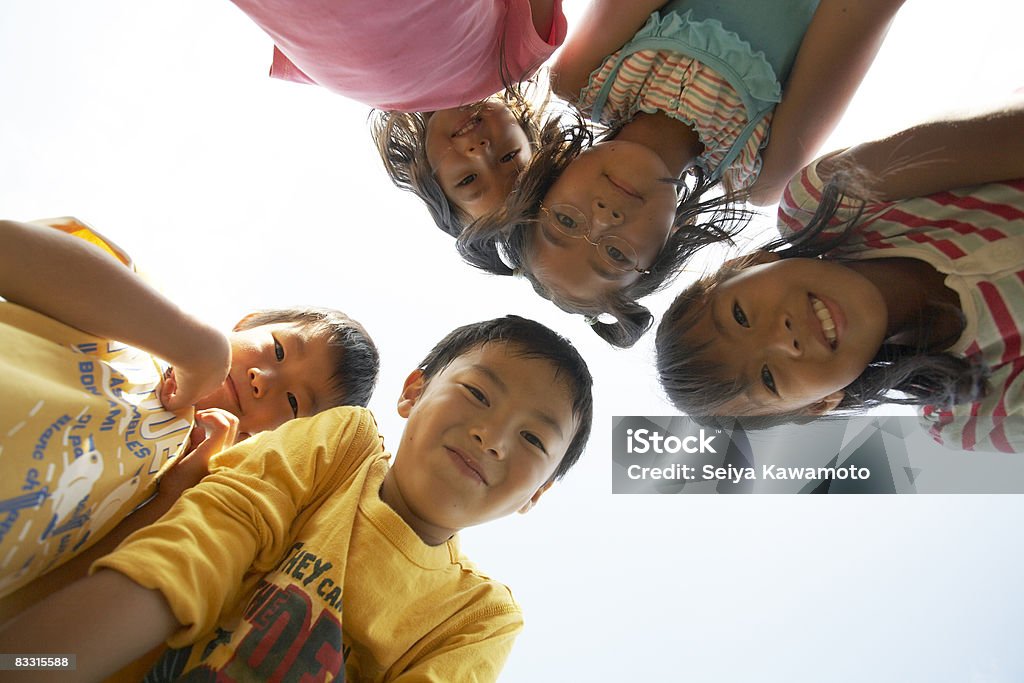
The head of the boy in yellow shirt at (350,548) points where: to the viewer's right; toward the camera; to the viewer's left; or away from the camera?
toward the camera

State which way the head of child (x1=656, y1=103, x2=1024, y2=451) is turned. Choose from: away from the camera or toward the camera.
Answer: toward the camera

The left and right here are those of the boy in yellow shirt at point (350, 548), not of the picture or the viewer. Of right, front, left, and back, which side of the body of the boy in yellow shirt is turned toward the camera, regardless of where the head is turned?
front

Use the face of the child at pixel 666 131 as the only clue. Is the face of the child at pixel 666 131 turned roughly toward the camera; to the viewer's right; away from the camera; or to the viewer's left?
toward the camera

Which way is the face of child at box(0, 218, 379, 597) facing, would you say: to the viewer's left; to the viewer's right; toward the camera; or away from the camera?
toward the camera

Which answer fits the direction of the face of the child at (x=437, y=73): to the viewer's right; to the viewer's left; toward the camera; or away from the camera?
toward the camera
